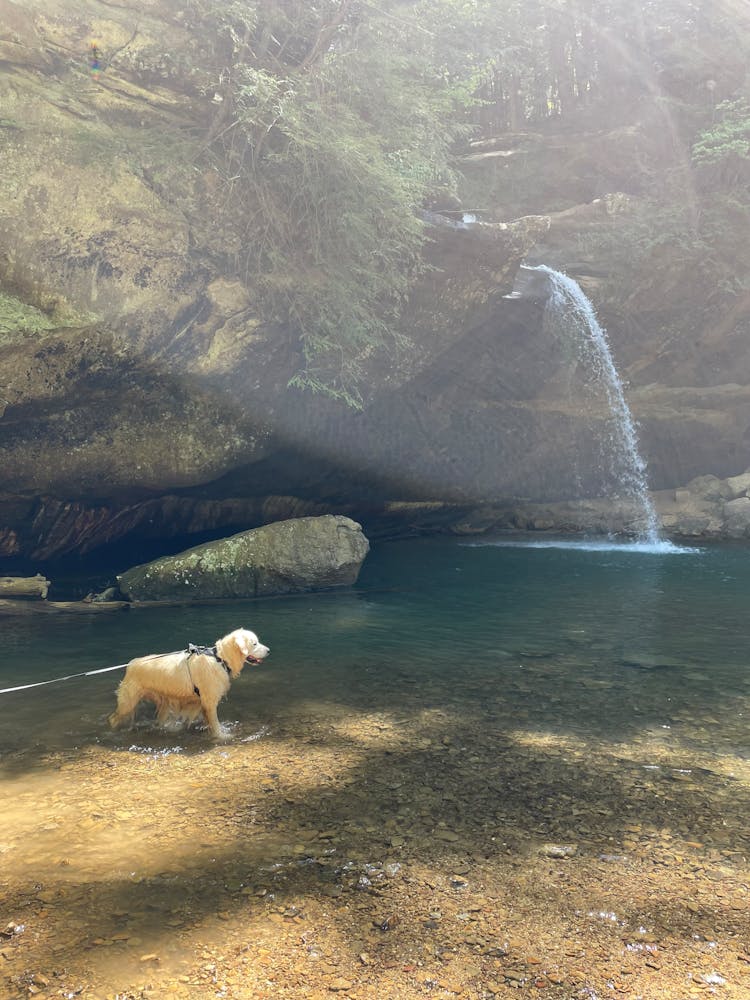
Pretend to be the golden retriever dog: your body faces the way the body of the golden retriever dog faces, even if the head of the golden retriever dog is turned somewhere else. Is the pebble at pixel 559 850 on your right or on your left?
on your right

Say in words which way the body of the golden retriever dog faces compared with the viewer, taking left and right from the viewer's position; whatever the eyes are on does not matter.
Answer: facing to the right of the viewer

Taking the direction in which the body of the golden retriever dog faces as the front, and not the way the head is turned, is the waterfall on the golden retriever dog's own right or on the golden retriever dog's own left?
on the golden retriever dog's own left

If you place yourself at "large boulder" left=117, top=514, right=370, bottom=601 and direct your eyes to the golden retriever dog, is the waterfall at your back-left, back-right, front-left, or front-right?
back-left

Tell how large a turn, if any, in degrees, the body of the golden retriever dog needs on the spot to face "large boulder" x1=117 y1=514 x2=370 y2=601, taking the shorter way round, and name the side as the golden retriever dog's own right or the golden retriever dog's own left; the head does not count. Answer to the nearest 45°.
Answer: approximately 90° to the golden retriever dog's own left
